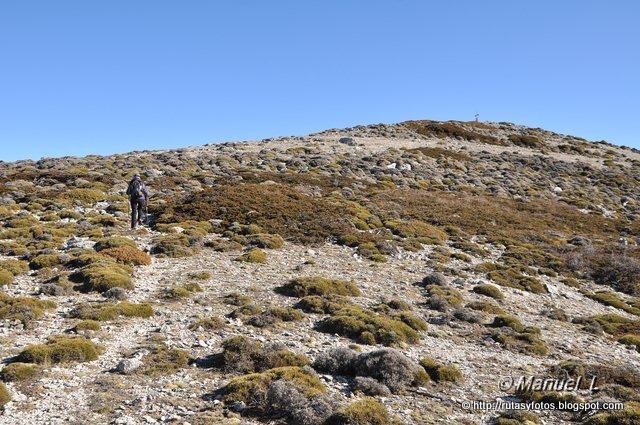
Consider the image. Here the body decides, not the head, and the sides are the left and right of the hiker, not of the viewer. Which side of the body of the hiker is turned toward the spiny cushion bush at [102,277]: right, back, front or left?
back

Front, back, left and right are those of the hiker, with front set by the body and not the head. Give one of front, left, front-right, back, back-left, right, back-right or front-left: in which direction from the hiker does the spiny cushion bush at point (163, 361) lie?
back

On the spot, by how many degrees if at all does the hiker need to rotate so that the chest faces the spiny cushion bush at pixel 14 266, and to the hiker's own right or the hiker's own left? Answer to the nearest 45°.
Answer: approximately 135° to the hiker's own left

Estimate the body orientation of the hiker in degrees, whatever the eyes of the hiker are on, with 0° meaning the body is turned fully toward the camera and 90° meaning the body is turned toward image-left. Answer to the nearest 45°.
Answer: approximately 180°

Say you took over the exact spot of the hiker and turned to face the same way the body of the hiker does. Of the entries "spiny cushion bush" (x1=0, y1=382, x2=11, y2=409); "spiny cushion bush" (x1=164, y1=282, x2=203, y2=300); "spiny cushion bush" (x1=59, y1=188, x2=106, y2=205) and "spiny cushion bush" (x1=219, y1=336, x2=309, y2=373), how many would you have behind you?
3

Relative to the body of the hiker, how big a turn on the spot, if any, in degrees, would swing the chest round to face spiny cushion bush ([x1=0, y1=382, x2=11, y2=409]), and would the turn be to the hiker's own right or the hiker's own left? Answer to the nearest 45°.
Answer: approximately 180°

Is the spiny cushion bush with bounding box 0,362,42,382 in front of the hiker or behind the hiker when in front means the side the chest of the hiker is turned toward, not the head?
behind

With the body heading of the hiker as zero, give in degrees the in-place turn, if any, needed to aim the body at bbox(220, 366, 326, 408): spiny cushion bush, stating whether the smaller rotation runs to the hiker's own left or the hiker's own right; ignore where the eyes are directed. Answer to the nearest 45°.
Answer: approximately 180°

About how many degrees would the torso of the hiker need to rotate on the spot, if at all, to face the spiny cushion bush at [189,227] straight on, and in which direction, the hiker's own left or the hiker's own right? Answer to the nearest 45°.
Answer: approximately 90° to the hiker's own right

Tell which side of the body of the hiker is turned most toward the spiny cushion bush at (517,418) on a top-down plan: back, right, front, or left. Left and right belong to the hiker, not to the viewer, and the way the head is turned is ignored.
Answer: back

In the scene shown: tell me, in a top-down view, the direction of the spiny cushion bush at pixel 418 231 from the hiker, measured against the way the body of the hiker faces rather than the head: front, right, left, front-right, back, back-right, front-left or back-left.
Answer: right

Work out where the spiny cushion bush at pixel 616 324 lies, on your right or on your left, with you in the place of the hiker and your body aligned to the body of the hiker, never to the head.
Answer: on your right

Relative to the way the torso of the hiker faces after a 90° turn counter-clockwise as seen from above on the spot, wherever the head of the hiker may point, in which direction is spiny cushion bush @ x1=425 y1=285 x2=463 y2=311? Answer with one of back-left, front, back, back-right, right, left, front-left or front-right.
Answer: back-left
